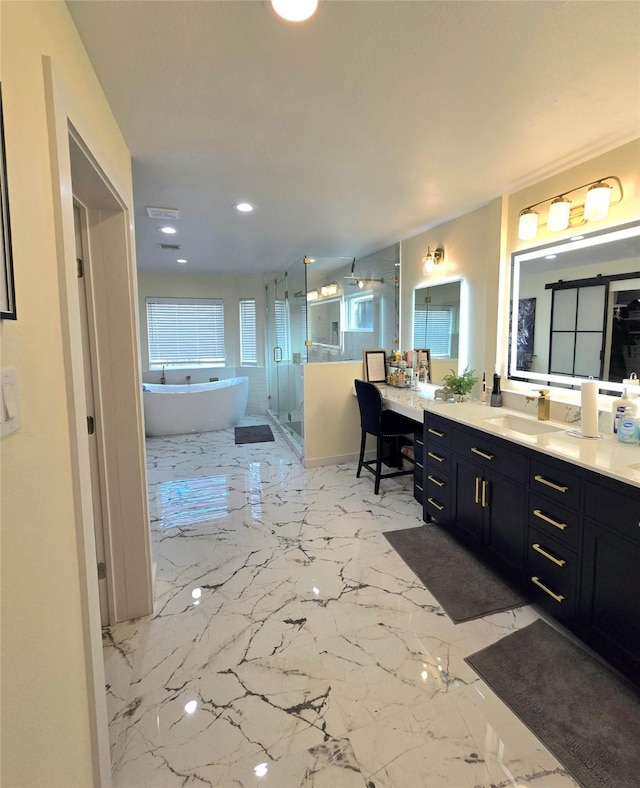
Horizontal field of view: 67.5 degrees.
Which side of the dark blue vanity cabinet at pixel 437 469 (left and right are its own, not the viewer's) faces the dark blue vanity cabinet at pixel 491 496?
left

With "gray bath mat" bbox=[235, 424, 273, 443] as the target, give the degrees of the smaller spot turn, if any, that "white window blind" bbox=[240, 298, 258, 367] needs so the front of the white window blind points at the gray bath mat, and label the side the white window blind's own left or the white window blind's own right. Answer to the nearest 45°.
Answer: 0° — it already faces it

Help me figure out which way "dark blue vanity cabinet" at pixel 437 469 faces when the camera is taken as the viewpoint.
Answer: facing the viewer and to the left of the viewer

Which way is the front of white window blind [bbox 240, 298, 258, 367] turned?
toward the camera

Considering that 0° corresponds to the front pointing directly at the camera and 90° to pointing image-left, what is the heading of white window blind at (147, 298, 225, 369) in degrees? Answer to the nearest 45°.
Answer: approximately 0°

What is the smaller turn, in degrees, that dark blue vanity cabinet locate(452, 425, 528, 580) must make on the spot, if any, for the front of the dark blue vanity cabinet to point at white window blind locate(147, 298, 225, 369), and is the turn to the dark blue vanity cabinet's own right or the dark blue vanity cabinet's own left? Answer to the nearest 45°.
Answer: approximately 90° to the dark blue vanity cabinet's own right

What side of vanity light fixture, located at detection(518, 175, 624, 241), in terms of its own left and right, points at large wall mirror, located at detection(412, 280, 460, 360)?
right

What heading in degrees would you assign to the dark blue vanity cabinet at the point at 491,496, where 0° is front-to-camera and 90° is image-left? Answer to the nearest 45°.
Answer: approximately 45°

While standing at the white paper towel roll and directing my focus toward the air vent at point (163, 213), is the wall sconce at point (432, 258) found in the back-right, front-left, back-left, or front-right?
front-right

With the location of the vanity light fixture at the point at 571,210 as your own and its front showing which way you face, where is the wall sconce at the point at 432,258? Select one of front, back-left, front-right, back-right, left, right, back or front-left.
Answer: right

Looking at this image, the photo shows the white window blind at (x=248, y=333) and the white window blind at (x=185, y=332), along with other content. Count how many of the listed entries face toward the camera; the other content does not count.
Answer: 2

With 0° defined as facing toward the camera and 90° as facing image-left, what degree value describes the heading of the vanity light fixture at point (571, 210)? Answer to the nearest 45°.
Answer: approximately 45°

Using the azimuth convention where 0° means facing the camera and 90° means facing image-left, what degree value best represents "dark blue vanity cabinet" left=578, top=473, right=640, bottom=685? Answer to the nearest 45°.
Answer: approximately 45°

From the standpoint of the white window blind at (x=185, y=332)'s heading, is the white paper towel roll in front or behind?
in front
